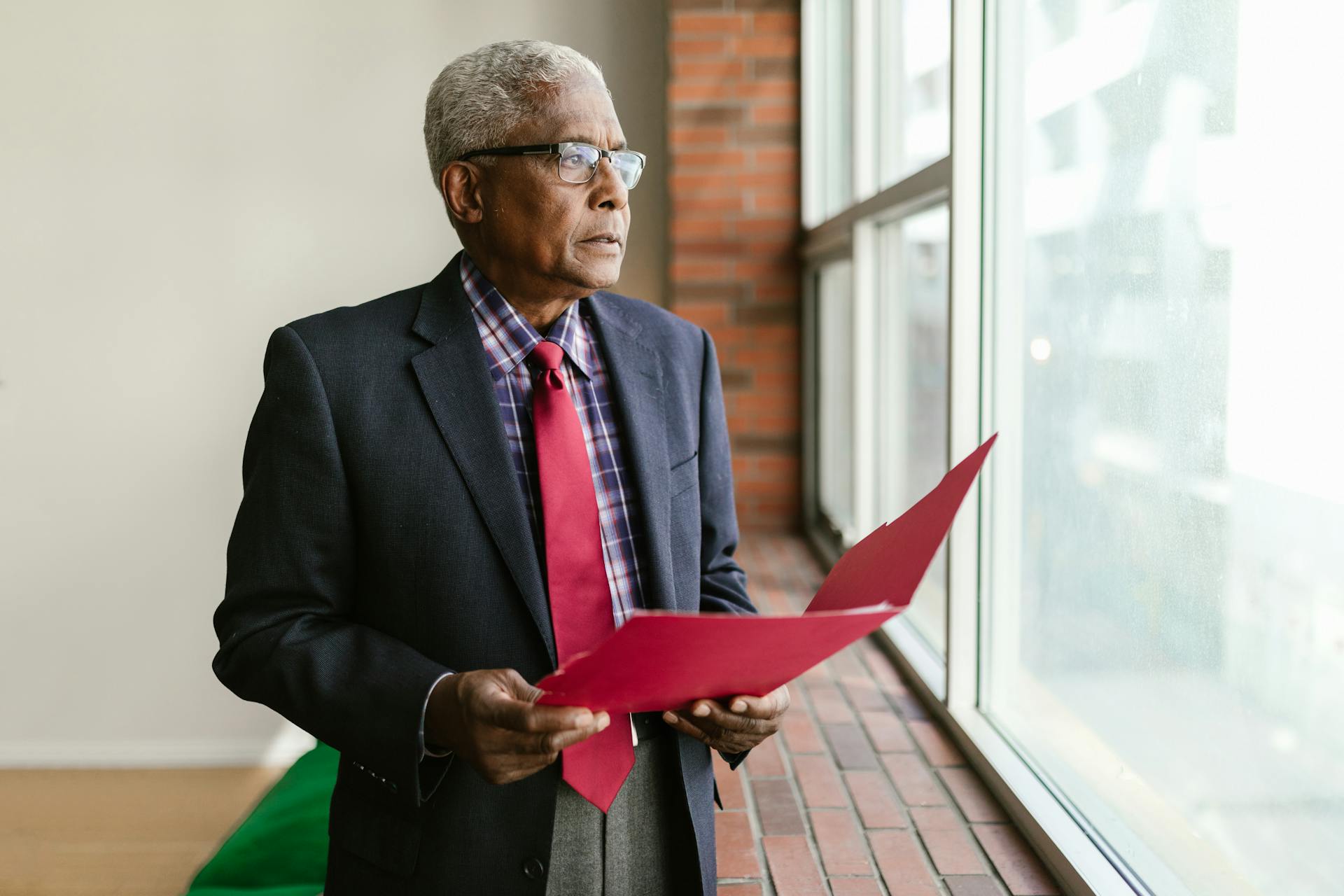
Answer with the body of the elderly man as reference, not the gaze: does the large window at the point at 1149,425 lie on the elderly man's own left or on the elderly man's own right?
on the elderly man's own left

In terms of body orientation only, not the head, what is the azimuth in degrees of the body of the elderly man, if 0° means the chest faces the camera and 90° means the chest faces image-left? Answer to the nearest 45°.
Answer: approximately 315°

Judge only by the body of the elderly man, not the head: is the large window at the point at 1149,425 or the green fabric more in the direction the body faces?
the large window
